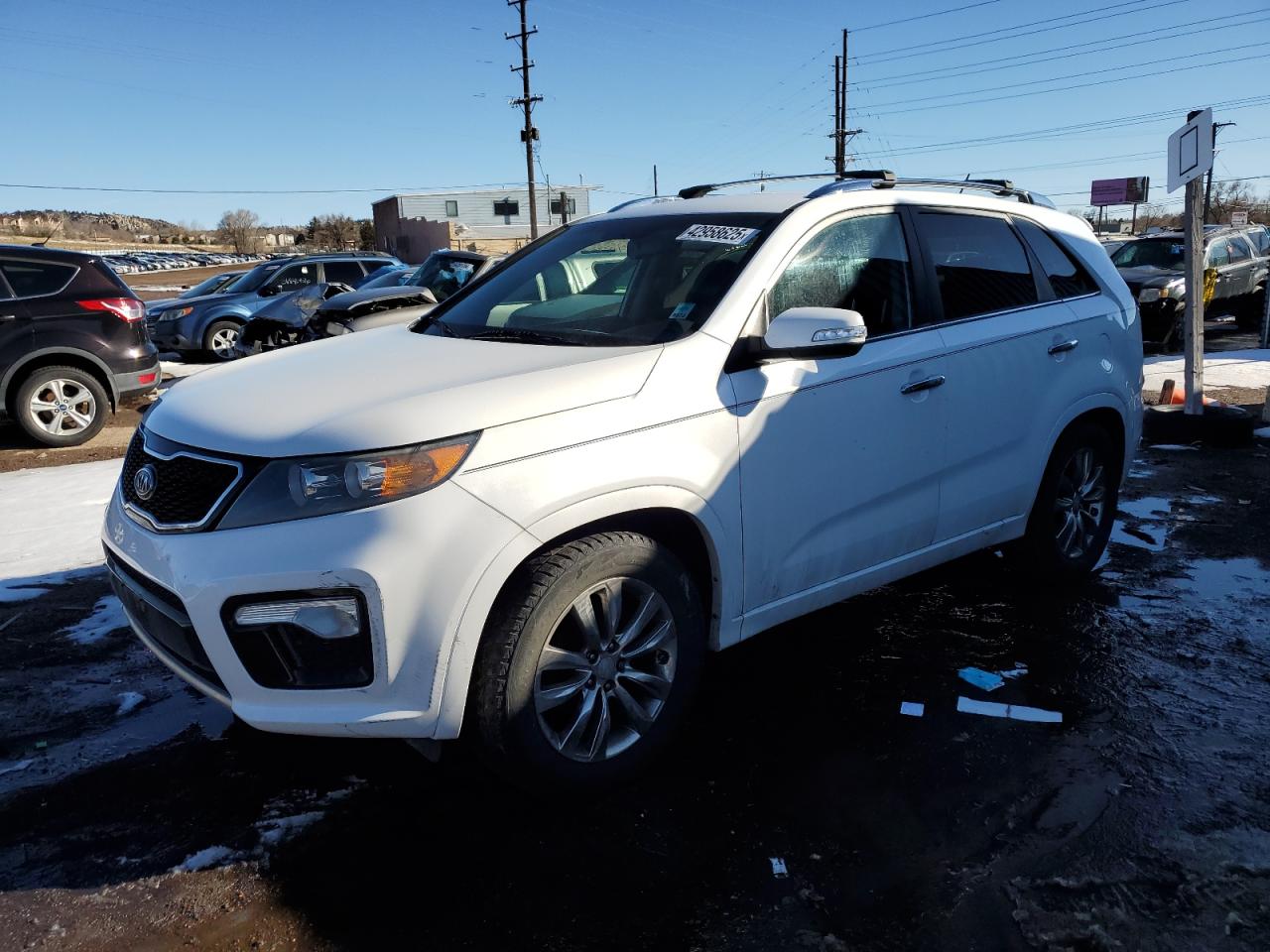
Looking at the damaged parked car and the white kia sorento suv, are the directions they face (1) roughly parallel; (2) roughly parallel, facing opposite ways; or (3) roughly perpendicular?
roughly parallel

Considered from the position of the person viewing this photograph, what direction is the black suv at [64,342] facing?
facing to the left of the viewer

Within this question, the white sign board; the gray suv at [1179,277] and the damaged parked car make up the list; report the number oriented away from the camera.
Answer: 0

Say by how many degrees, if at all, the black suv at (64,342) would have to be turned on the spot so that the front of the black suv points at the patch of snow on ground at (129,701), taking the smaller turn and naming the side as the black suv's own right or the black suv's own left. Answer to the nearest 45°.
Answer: approximately 90° to the black suv's own left

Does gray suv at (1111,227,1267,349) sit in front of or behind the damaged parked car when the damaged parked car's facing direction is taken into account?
behind

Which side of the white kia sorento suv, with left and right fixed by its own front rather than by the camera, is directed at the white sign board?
back

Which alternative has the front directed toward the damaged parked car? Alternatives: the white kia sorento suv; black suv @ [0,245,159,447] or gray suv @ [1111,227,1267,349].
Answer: gray suv @ [1111,227,1267,349]

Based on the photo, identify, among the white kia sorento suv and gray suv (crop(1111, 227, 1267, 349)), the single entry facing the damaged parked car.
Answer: the gray suv

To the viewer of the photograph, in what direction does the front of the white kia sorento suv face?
facing the viewer and to the left of the viewer

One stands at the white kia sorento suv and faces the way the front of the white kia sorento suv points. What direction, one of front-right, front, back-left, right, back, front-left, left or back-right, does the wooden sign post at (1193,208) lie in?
back

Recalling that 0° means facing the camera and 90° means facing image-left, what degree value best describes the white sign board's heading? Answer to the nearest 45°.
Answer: approximately 45°

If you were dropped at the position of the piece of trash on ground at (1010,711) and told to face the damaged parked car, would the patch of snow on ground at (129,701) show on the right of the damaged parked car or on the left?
left

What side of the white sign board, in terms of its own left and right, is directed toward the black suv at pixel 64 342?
front
